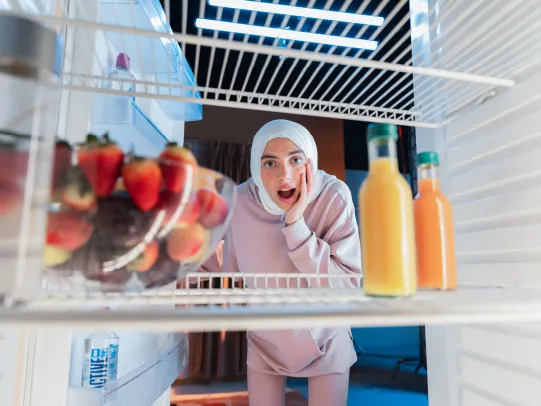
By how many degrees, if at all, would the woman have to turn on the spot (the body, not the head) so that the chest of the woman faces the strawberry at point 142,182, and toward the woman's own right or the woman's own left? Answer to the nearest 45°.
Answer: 0° — they already face it

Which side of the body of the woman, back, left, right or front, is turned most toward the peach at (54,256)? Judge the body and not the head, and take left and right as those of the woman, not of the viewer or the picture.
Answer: front

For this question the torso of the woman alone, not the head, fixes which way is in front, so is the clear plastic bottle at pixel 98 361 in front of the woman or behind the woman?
in front

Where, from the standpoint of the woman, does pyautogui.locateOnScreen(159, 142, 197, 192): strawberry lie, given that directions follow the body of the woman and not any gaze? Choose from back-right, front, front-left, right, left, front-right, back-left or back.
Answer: front

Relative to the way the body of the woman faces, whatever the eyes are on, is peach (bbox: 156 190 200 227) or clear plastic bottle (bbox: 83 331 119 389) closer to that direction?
the peach

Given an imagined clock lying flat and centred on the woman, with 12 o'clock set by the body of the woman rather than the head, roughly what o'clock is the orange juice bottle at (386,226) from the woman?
The orange juice bottle is roughly at 12 o'clock from the woman.

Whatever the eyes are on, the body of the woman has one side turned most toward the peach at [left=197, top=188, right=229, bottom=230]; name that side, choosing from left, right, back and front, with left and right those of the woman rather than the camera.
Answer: front

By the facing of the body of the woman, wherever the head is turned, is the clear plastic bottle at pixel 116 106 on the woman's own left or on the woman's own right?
on the woman's own right

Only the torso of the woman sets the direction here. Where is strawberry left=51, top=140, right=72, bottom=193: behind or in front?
in front

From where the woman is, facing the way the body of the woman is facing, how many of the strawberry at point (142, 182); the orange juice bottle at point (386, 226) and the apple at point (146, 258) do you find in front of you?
3

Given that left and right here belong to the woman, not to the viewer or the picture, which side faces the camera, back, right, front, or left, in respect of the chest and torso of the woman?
front

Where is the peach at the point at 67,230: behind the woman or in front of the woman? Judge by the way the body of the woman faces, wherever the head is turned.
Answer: in front
